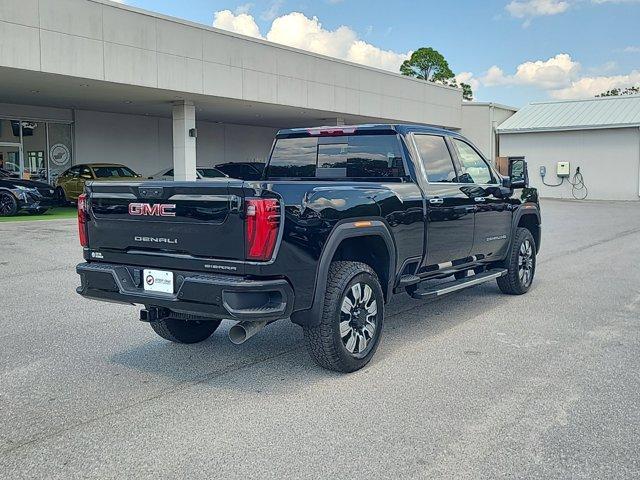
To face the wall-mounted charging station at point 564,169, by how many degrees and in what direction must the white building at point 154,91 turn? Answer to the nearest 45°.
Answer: approximately 45° to its left

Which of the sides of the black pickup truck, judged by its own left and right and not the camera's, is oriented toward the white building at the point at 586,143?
front

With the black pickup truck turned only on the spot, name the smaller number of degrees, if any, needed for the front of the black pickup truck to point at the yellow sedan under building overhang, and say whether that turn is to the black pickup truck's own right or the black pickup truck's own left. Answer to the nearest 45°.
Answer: approximately 90° to the black pickup truck's own left

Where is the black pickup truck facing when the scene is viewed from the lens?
facing away from the viewer and to the right of the viewer

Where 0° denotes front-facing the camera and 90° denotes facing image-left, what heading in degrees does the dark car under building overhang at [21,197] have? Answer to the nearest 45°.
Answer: approximately 315°

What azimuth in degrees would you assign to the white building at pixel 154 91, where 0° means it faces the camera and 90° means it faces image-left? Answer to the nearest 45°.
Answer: approximately 315°

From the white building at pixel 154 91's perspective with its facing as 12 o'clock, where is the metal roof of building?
The metal roof of building is roughly at 10 o'clock from the white building.

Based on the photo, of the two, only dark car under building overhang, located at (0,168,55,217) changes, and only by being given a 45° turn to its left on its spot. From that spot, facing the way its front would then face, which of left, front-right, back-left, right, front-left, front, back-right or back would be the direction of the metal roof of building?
front

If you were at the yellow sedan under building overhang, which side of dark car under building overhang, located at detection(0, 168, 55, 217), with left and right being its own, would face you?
left

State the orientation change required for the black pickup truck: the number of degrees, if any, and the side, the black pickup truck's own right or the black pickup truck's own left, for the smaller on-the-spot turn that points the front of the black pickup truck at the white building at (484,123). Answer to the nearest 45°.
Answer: approximately 45° to the black pickup truck's own left

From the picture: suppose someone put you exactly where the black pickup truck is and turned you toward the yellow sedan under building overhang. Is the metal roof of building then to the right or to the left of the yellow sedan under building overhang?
right
